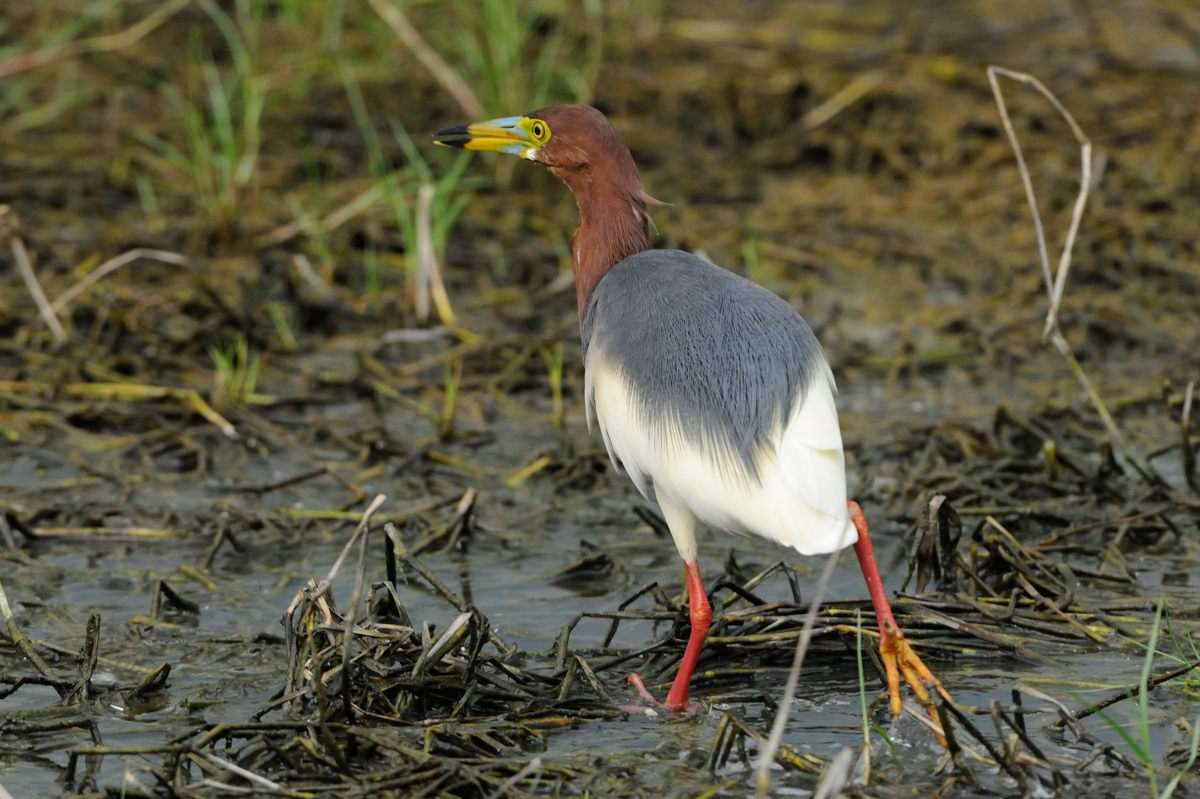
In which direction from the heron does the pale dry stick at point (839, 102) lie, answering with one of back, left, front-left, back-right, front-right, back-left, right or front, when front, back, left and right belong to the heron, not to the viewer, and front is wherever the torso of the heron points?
front-right

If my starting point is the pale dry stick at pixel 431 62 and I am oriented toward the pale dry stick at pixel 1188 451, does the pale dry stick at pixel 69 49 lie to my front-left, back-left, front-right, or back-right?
back-right

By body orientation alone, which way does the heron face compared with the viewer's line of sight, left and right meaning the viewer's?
facing away from the viewer and to the left of the viewer

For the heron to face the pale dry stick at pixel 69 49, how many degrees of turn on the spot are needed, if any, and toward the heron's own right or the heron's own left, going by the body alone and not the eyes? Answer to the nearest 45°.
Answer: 0° — it already faces it

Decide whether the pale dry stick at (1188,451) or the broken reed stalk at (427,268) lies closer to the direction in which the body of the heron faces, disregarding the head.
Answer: the broken reed stalk

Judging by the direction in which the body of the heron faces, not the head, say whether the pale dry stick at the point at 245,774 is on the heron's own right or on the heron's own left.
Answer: on the heron's own left

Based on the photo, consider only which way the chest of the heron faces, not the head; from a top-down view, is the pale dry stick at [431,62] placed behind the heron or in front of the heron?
in front

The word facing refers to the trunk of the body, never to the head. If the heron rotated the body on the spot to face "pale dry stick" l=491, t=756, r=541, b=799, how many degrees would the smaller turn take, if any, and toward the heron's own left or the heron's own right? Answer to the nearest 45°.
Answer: approximately 90° to the heron's own left

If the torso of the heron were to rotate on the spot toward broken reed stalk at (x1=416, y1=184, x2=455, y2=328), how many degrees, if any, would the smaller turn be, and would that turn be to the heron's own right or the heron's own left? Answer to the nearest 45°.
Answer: approximately 45° to the heron's own right

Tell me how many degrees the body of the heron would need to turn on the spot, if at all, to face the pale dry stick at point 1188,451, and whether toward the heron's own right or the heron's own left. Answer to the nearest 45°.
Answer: approximately 90° to the heron's own right
